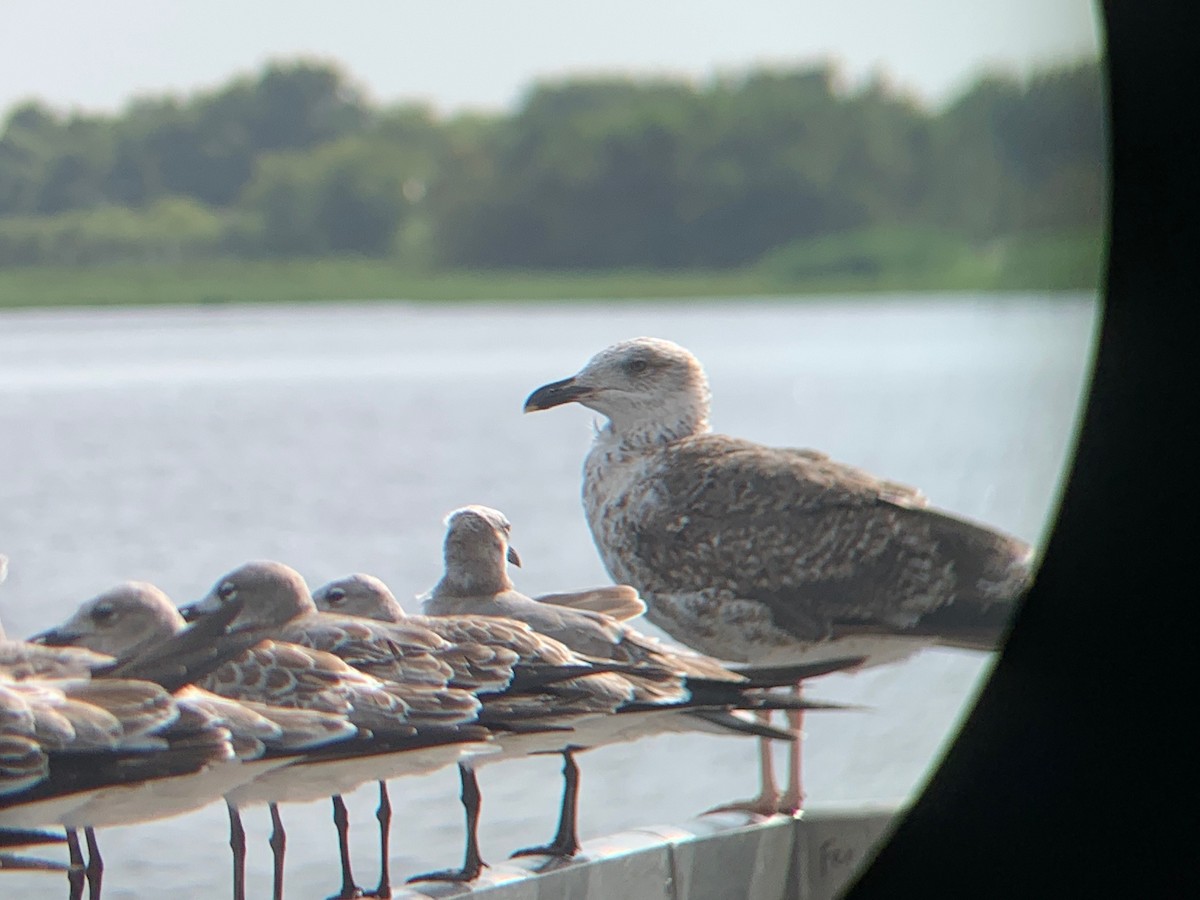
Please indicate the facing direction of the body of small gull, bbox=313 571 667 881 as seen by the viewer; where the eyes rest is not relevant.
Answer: to the viewer's left

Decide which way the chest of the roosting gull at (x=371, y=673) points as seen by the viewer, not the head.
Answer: to the viewer's left

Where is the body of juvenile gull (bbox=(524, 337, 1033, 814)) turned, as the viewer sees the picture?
to the viewer's left

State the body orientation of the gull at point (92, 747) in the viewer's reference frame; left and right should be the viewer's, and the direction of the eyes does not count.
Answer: facing to the left of the viewer

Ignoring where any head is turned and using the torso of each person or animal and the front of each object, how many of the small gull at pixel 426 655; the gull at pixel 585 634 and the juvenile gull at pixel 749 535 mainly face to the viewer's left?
3

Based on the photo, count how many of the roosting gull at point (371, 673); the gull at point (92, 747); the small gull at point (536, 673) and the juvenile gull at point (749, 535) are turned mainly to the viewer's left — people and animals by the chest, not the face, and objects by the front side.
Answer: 4

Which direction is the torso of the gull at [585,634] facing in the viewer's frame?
to the viewer's left

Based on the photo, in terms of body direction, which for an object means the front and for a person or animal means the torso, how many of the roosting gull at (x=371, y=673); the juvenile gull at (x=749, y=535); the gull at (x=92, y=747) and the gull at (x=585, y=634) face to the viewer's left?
4

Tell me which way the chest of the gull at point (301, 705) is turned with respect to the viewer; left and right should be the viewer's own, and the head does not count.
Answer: facing to the left of the viewer
